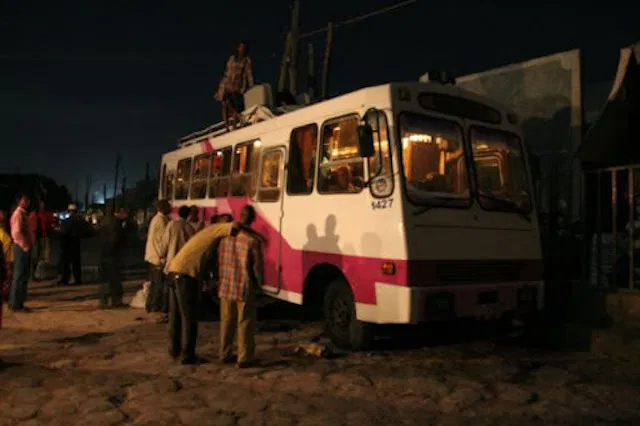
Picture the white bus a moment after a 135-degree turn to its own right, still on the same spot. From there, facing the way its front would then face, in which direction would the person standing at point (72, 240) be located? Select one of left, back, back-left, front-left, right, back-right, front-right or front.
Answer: front-right

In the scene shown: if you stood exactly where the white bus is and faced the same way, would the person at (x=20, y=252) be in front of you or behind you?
behind

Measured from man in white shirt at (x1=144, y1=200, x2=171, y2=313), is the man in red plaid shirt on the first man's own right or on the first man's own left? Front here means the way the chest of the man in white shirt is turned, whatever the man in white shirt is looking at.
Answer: on the first man's own right

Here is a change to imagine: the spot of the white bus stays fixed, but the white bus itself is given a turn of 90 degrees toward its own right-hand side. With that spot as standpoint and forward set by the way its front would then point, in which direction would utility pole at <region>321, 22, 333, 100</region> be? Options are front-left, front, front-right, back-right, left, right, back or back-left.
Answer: back-right
